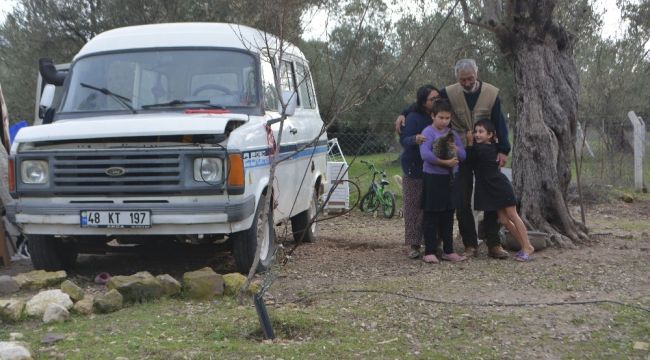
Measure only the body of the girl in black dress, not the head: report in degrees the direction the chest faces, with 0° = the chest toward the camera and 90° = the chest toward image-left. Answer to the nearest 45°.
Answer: approximately 90°

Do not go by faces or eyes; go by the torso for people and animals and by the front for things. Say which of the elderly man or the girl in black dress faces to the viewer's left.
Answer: the girl in black dress

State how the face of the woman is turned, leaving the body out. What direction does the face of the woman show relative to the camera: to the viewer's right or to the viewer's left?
to the viewer's right

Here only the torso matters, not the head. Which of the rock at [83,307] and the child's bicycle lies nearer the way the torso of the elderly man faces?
the rock

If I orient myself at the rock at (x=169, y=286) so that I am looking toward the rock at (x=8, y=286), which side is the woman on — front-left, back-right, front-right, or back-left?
back-right

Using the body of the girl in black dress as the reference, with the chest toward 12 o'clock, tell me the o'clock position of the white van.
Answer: The white van is roughly at 11 o'clock from the girl in black dress.

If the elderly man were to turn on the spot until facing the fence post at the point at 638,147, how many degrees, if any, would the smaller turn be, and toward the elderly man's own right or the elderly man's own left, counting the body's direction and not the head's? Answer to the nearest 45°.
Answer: approximately 135° to the elderly man's own left

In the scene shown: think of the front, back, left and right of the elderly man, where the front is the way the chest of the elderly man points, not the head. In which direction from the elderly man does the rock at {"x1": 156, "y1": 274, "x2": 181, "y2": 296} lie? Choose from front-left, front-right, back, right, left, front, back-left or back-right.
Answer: front-right

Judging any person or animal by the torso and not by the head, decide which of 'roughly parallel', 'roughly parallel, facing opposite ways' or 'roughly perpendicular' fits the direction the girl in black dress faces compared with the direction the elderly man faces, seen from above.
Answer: roughly perpendicular

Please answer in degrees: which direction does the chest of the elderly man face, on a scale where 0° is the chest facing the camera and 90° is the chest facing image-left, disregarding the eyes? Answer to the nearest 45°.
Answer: approximately 0°
